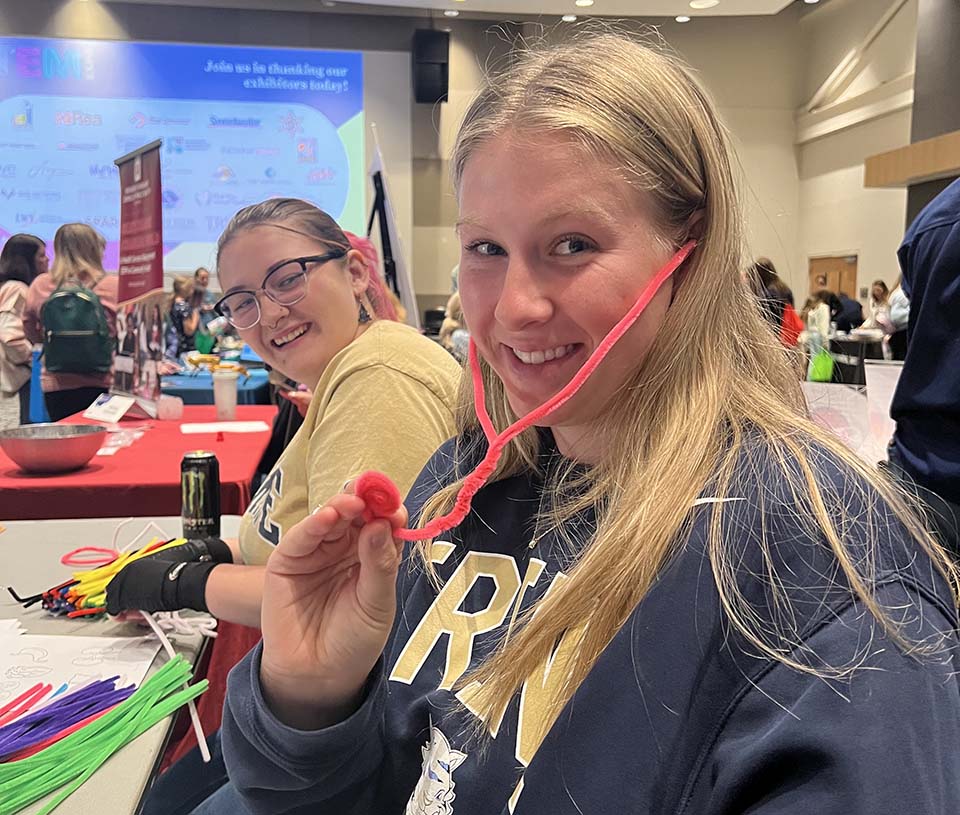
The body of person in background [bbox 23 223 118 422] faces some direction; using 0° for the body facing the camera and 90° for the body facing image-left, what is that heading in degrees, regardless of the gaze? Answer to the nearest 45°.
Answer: approximately 180°

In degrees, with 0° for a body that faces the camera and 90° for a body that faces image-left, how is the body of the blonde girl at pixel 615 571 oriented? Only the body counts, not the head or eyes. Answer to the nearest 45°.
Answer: approximately 45°

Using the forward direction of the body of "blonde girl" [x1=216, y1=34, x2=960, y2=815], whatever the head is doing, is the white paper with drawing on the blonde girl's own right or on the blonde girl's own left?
on the blonde girl's own right

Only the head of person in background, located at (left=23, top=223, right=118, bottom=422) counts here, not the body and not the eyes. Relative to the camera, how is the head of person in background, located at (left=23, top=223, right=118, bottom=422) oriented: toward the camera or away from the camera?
away from the camera

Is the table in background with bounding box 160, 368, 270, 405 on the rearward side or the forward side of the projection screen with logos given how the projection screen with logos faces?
on the forward side

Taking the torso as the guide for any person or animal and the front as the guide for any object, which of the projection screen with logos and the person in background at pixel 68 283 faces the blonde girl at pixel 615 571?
the projection screen with logos

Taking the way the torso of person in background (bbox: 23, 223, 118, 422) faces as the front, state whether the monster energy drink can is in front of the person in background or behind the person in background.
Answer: behind

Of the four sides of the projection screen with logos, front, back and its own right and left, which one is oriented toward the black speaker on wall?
left

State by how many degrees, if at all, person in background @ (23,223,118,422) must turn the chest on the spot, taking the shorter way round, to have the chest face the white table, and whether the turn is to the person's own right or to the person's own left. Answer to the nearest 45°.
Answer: approximately 180°
